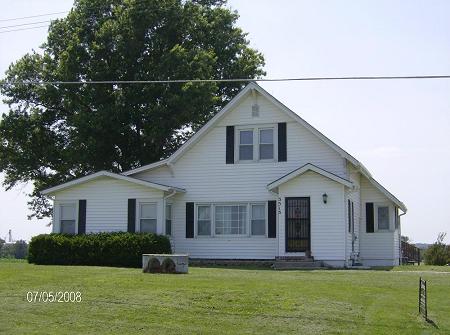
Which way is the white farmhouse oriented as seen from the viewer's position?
toward the camera

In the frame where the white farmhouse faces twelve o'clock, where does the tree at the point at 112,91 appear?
The tree is roughly at 5 o'clock from the white farmhouse.

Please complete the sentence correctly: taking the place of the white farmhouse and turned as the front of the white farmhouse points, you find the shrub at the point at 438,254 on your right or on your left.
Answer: on your left

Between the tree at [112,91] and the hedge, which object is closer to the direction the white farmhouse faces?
the hedge

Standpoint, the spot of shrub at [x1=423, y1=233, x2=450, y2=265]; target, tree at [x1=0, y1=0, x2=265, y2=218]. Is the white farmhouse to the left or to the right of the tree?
left
